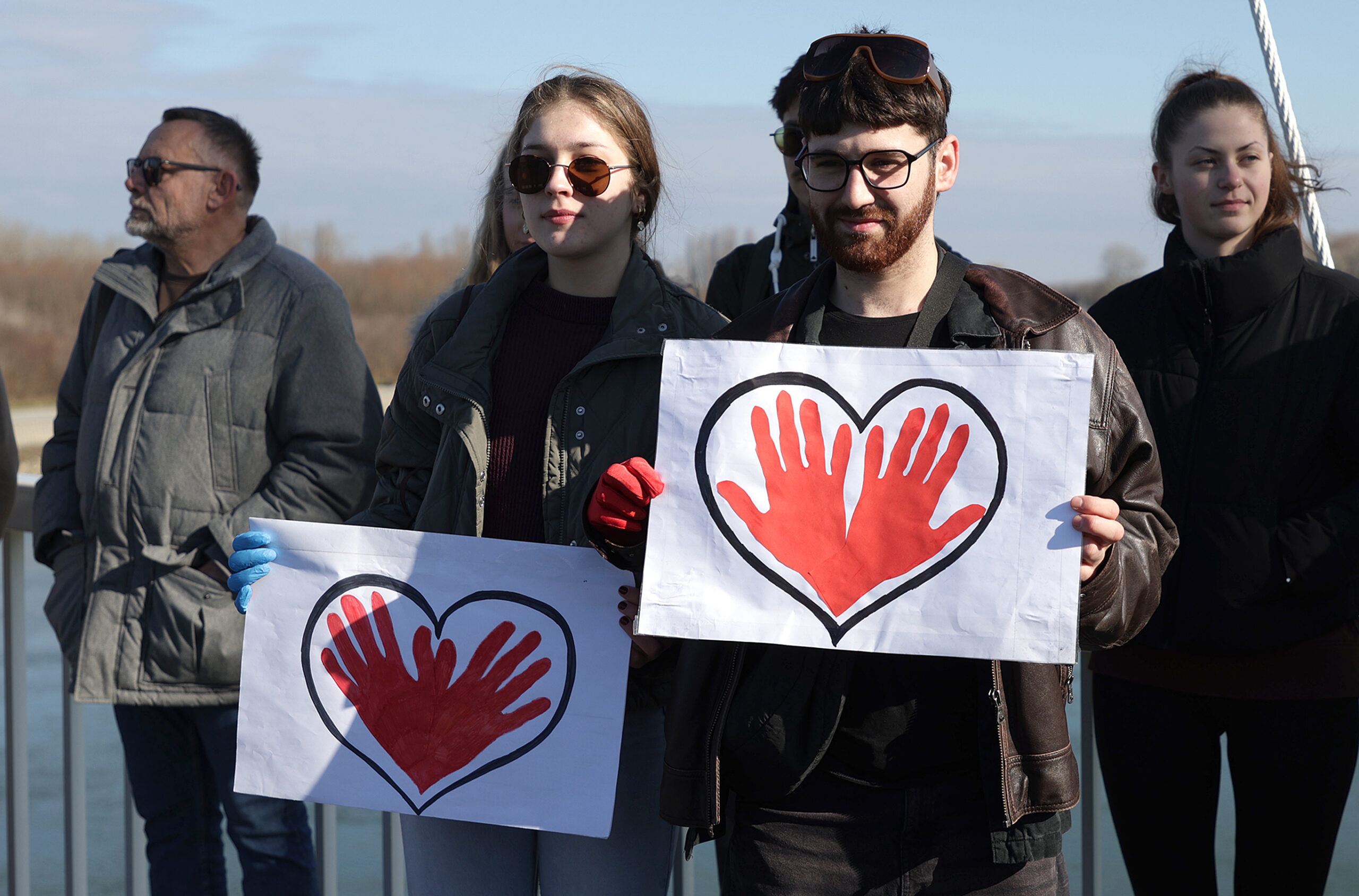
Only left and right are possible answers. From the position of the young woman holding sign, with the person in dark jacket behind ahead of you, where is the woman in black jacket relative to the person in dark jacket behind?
right

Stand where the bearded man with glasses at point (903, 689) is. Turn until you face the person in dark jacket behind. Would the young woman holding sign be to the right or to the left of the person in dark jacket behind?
left

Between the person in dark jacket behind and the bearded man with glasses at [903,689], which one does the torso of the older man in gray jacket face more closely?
the bearded man with glasses

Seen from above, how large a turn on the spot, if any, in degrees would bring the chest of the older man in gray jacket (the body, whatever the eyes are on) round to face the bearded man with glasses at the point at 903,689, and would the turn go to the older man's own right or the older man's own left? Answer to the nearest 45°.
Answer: approximately 90° to the older man's own left

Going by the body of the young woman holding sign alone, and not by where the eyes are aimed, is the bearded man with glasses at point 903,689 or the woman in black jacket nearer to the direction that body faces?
the bearded man with glasses

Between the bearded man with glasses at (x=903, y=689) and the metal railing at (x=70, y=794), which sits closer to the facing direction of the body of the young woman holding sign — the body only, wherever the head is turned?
the bearded man with glasses

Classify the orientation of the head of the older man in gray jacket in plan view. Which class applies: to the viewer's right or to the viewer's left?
to the viewer's left

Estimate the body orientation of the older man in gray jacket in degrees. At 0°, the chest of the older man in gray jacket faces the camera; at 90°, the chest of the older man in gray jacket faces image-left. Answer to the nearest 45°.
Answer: approximately 45°

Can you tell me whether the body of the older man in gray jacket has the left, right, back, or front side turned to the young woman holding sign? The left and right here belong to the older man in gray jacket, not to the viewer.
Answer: left

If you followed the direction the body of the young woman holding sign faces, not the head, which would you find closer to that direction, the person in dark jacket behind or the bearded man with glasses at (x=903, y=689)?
the bearded man with glasses

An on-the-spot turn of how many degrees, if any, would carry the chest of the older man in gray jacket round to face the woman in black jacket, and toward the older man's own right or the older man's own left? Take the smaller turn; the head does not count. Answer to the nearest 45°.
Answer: approximately 90° to the older man's own left

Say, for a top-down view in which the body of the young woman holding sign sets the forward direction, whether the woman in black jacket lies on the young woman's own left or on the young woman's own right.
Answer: on the young woman's own left

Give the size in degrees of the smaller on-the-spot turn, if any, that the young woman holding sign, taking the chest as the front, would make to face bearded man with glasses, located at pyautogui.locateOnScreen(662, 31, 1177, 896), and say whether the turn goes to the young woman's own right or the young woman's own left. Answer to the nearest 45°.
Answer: approximately 45° to the young woman's own left

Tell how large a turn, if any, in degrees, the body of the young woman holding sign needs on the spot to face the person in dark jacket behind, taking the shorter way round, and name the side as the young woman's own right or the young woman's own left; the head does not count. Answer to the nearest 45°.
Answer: approximately 135° to the young woman's own left
